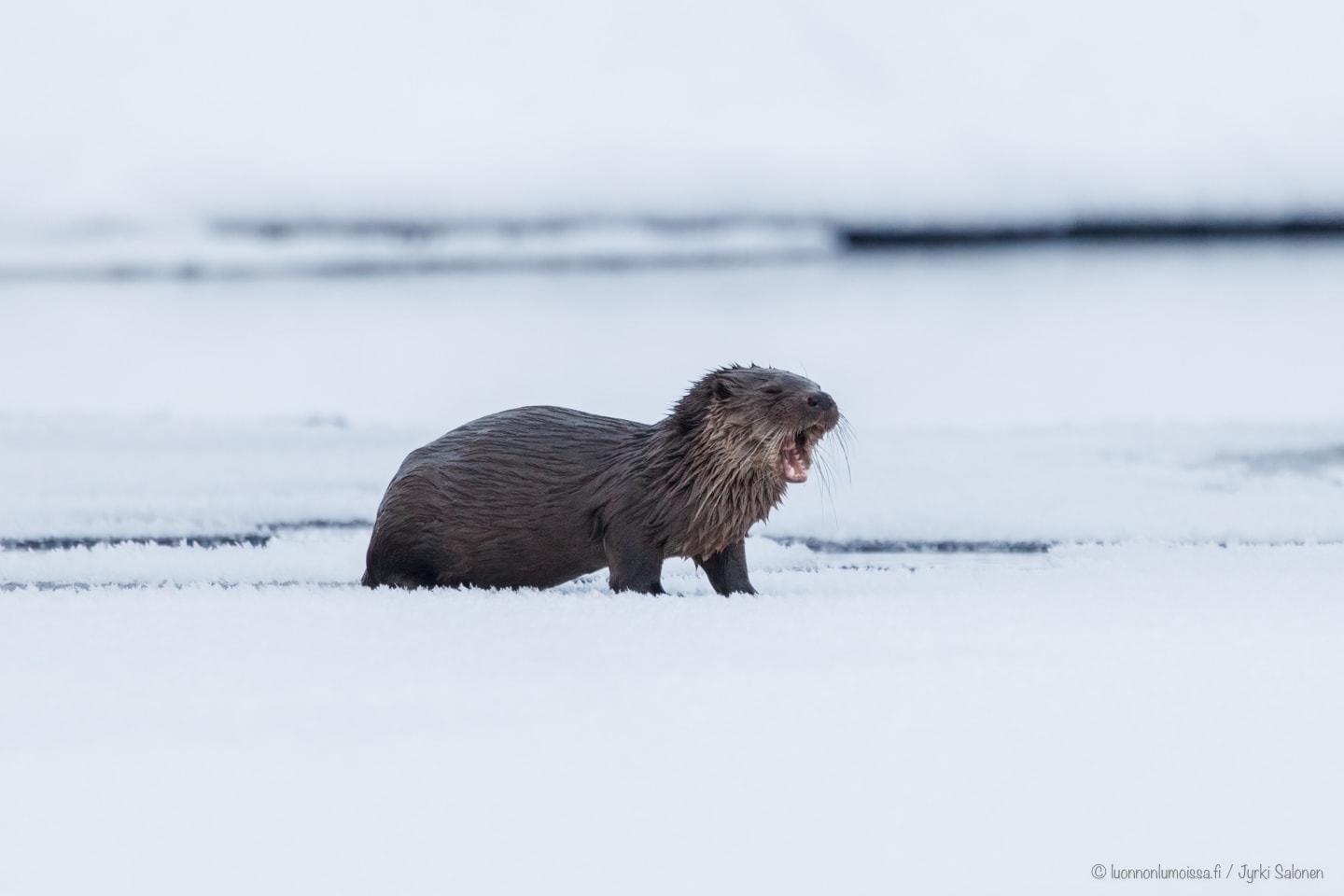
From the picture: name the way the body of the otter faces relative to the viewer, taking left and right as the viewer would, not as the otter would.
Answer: facing to the right of the viewer
